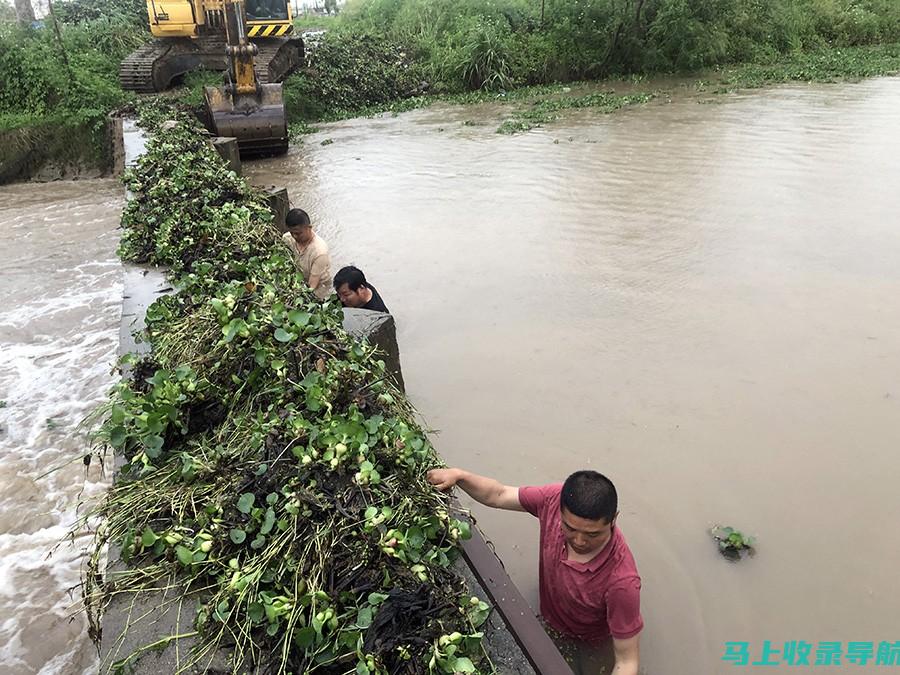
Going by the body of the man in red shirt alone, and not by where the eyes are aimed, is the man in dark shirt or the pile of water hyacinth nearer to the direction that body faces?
the pile of water hyacinth

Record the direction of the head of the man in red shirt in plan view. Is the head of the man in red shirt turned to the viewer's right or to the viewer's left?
to the viewer's left

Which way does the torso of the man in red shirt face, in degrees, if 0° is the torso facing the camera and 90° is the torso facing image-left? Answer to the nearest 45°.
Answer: approximately 45°

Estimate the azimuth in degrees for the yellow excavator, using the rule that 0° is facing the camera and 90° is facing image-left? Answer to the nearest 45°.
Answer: approximately 0°

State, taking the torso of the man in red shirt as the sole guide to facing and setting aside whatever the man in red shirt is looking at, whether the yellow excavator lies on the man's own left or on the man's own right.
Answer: on the man's own right

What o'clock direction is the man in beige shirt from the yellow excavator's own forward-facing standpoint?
The man in beige shirt is roughly at 12 o'clock from the yellow excavator.

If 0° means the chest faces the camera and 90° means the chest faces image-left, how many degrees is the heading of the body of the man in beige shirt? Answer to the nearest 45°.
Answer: approximately 45°

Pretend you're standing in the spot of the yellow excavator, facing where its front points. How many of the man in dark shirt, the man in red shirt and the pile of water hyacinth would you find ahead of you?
3

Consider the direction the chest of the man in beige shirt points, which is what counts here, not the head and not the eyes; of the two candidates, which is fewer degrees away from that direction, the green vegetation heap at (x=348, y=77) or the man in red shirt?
the man in red shirt
